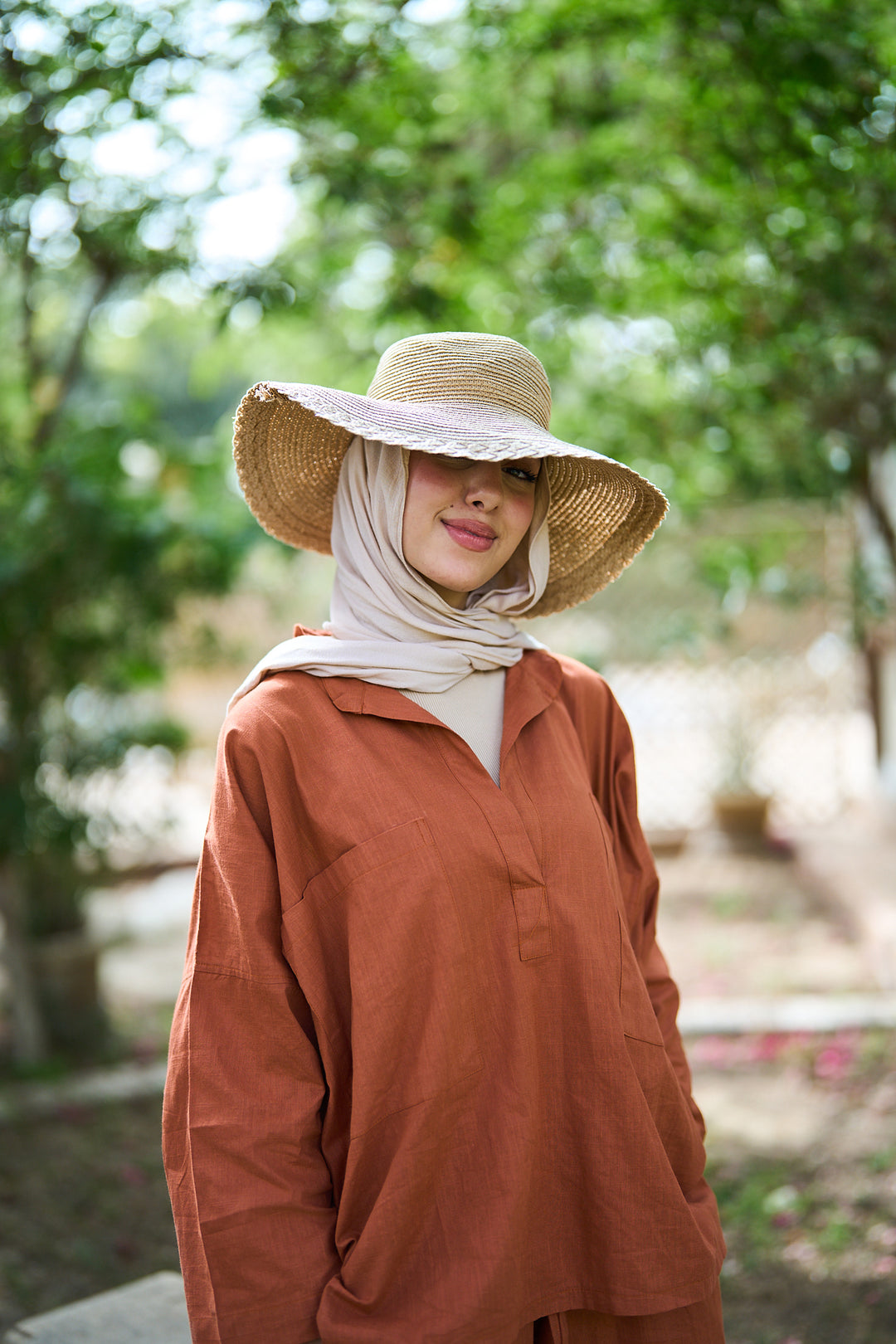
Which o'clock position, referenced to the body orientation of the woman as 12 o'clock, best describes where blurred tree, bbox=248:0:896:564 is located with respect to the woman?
The blurred tree is roughly at 8 o'clock from the woman.

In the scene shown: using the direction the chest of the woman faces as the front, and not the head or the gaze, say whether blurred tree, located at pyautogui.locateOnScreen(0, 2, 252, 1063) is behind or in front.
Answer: behind

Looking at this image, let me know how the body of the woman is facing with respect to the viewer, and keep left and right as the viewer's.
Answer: facing the viewer and to the right of the viewer
